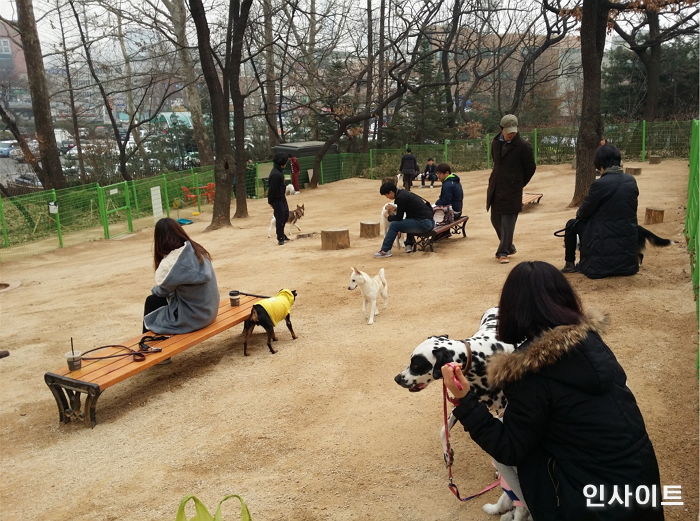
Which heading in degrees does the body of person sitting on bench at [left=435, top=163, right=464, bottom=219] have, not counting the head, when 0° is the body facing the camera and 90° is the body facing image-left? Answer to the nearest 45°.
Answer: approximately 90°

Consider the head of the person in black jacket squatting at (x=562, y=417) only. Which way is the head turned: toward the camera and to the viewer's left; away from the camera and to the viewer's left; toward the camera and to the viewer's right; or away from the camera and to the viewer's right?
away from the camera and to the viewer's left

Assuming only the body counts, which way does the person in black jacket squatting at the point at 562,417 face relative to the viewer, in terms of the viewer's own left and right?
facing away from the viewer and to the left of the viewer

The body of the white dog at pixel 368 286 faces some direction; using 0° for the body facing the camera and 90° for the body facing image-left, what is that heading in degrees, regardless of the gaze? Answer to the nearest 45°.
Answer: approximately 45°

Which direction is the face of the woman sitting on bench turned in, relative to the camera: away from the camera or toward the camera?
away from the camera

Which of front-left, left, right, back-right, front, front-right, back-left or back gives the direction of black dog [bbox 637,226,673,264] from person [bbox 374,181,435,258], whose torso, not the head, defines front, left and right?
back-left

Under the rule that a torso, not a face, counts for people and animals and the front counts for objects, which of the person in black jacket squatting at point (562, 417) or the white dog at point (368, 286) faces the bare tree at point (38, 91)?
the person in black jacket squatting

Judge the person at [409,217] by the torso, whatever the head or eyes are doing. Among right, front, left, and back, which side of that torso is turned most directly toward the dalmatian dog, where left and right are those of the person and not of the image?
left

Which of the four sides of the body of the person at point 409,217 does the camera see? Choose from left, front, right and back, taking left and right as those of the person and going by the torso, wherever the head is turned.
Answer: left
